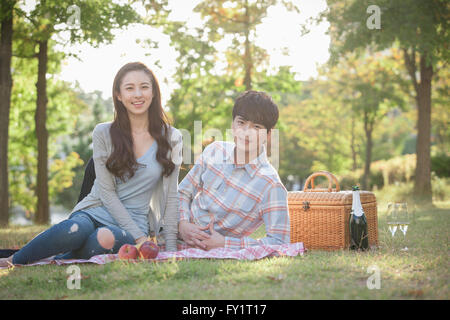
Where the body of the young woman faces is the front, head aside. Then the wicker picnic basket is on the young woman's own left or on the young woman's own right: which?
on the young woman's own left

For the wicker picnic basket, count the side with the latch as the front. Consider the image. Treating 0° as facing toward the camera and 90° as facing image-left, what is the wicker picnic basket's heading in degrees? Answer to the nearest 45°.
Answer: approximately 45°

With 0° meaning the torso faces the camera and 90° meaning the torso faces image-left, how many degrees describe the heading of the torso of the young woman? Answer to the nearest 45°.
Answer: approximately 0°

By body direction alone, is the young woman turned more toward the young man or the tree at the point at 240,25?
the young man

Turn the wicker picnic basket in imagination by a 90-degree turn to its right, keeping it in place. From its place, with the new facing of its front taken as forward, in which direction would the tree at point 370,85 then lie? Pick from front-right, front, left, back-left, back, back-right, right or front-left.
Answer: front-right
